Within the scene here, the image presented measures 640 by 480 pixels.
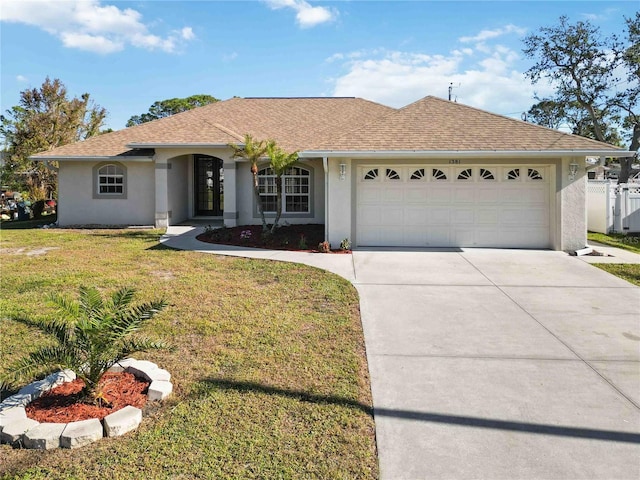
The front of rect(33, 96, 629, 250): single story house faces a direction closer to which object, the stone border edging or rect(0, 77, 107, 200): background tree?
the stone border edging

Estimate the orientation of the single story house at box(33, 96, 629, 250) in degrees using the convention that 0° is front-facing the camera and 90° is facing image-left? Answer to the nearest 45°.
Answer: approximately 0°

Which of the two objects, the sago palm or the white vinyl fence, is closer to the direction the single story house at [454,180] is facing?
the sago palm

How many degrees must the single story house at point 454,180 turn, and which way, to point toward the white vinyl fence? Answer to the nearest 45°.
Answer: approximately 135° to its left

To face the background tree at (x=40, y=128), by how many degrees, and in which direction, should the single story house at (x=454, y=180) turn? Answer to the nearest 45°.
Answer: approximately 135° to its right
